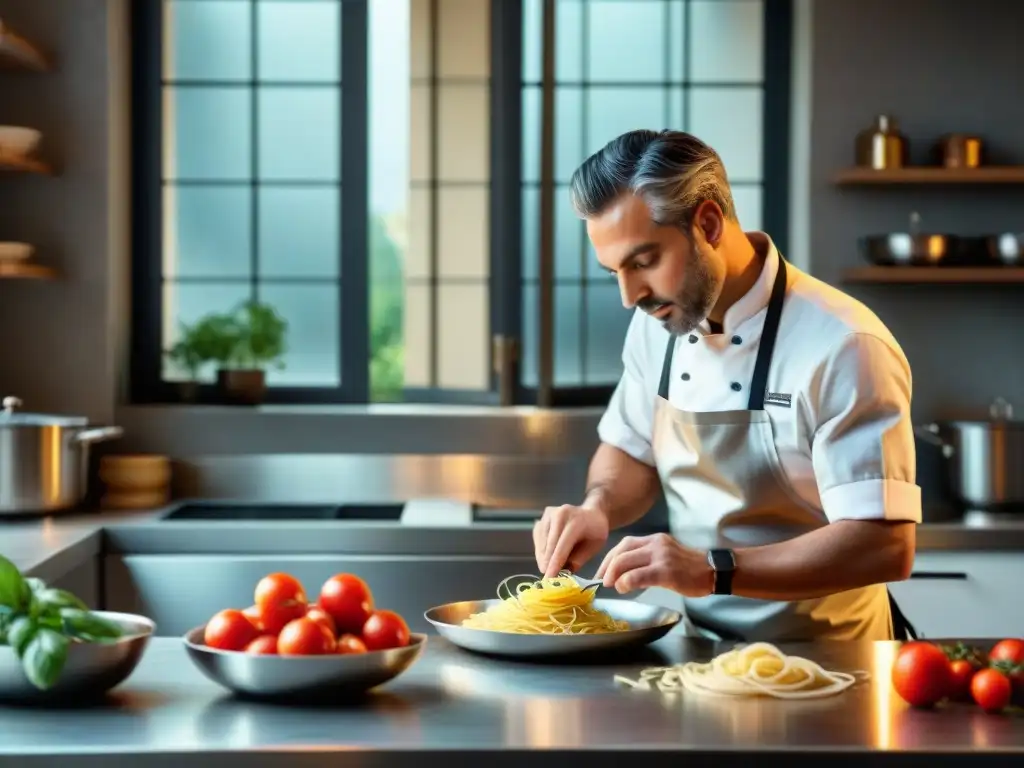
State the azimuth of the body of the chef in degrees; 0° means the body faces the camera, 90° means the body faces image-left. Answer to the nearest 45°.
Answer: approximately 45°

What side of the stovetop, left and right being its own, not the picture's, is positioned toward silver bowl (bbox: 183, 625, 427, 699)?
front

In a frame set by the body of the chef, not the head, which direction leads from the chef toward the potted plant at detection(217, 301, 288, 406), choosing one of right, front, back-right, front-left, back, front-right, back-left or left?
right

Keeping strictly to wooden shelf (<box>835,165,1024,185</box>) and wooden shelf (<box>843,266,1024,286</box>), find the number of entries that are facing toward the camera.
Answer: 2

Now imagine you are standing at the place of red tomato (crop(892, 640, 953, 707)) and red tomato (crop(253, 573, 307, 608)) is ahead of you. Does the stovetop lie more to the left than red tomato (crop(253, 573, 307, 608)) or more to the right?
right

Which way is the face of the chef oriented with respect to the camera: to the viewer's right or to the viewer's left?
to the viewer's left

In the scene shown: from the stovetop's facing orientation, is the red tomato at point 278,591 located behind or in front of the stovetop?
in front

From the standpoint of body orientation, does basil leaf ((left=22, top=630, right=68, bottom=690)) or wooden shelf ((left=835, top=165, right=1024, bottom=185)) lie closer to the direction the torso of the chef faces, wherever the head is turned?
the basil leaf

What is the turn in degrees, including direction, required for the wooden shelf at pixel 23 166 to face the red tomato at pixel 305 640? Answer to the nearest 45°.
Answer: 0° — it already faces it

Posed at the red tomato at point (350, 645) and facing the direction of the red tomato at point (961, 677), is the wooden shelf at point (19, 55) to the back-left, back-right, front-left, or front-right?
back-left
